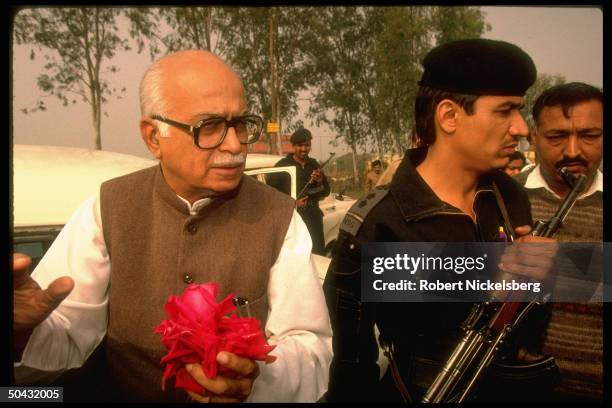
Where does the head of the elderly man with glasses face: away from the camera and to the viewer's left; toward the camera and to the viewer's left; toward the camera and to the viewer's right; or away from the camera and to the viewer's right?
toward the camera and to the viewer's right

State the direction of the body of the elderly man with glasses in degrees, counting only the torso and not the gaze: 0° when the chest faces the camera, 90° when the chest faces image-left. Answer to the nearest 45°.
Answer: approximately 0°

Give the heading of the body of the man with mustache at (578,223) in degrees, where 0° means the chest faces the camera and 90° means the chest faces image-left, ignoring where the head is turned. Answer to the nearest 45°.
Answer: approximately 0°

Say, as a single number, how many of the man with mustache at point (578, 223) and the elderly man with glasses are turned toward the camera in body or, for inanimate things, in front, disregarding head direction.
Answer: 2
